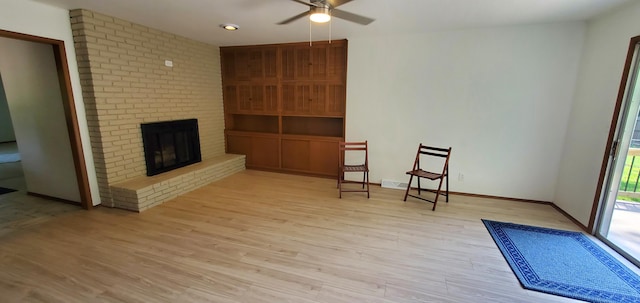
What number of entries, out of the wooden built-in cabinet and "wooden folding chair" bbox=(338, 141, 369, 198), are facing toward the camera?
2

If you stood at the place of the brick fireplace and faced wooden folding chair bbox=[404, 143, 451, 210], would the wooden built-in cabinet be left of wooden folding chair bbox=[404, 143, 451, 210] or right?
left

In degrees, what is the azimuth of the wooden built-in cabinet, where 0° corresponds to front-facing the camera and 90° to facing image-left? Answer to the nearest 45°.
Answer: approximately 0°

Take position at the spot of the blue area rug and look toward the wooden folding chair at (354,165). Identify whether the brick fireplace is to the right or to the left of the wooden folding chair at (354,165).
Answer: left

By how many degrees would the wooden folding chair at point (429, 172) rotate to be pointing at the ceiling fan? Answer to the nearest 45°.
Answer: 0° — it already faces it

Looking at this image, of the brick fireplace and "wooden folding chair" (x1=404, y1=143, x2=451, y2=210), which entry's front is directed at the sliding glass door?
the brick fireplace

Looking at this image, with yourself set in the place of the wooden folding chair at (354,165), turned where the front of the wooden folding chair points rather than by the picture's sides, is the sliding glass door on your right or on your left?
on your left

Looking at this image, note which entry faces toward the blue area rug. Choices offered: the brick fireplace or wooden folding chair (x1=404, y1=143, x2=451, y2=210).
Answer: the brick fireplace
